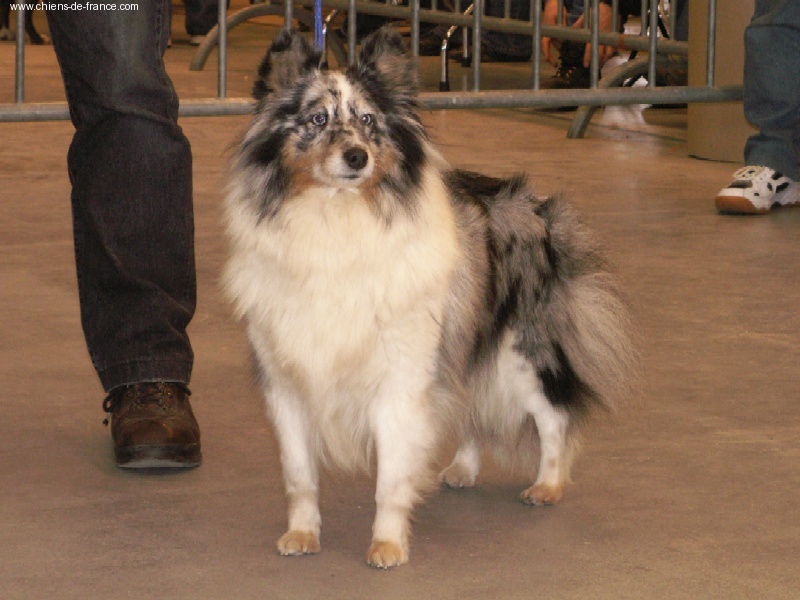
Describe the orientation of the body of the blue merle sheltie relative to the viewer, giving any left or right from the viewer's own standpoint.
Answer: facing the viewer and to the left of the viewer

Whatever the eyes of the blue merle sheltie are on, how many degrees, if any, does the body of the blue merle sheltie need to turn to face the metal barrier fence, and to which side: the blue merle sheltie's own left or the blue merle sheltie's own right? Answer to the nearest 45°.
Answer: approximately 135° to the blue merle sheltie's own right
